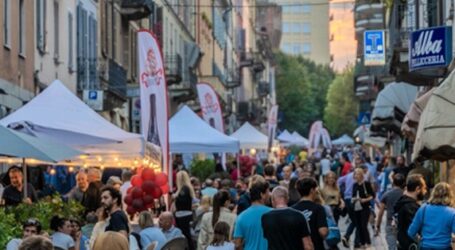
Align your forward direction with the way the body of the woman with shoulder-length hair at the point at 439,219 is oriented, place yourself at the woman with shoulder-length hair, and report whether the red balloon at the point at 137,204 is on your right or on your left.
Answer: on your left

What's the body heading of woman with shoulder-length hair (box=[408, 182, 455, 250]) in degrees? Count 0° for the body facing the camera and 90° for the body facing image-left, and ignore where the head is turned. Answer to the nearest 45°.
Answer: approximately 180°

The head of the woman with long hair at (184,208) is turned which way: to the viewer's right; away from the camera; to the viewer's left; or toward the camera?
away from the camera
